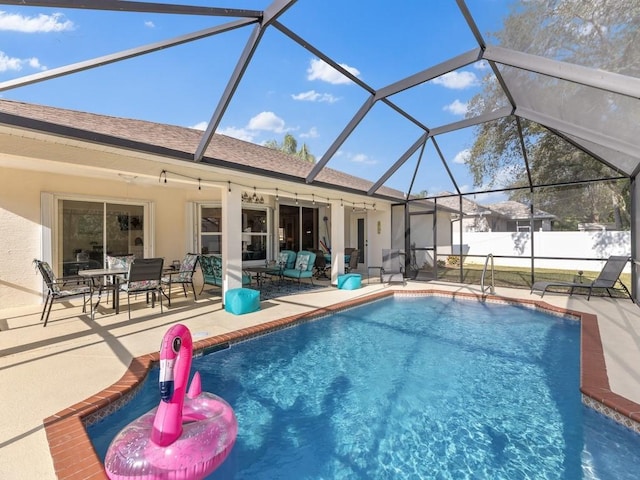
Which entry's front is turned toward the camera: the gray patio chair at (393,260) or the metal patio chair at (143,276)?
the gray patio chair

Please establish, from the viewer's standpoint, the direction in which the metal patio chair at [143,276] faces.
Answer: facing away from the viewer and to the left of the viewer

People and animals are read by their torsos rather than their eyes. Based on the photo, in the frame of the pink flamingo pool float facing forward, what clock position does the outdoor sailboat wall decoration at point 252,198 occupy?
The outdoor sailboat wall decoration is roughly at 5 o'clock from the pink flamingo pool float.

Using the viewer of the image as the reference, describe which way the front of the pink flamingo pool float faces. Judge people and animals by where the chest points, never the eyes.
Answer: facing the viewer and to the left of the viewer

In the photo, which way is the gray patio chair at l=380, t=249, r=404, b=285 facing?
toward the camera

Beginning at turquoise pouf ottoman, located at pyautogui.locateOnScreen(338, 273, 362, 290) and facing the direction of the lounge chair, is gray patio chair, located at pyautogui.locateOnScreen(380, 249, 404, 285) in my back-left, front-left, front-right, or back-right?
front-left

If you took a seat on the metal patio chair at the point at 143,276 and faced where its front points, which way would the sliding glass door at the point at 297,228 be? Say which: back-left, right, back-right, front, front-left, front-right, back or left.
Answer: right

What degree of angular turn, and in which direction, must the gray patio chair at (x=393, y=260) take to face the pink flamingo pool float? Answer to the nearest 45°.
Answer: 0° — it already faces it

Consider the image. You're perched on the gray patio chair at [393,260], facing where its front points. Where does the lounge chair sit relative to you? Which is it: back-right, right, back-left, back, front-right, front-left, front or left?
front-left

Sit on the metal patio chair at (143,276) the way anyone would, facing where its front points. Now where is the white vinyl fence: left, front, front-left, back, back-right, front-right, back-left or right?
back-right

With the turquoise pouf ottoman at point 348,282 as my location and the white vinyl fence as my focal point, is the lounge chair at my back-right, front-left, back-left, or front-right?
front-right

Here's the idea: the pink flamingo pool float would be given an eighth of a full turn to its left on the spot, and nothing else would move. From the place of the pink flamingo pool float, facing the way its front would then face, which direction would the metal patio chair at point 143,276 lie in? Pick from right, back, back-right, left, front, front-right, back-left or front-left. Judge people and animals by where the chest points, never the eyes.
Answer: back

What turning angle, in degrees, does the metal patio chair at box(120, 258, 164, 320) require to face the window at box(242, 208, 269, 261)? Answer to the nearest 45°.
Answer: approximately 90° to its right
